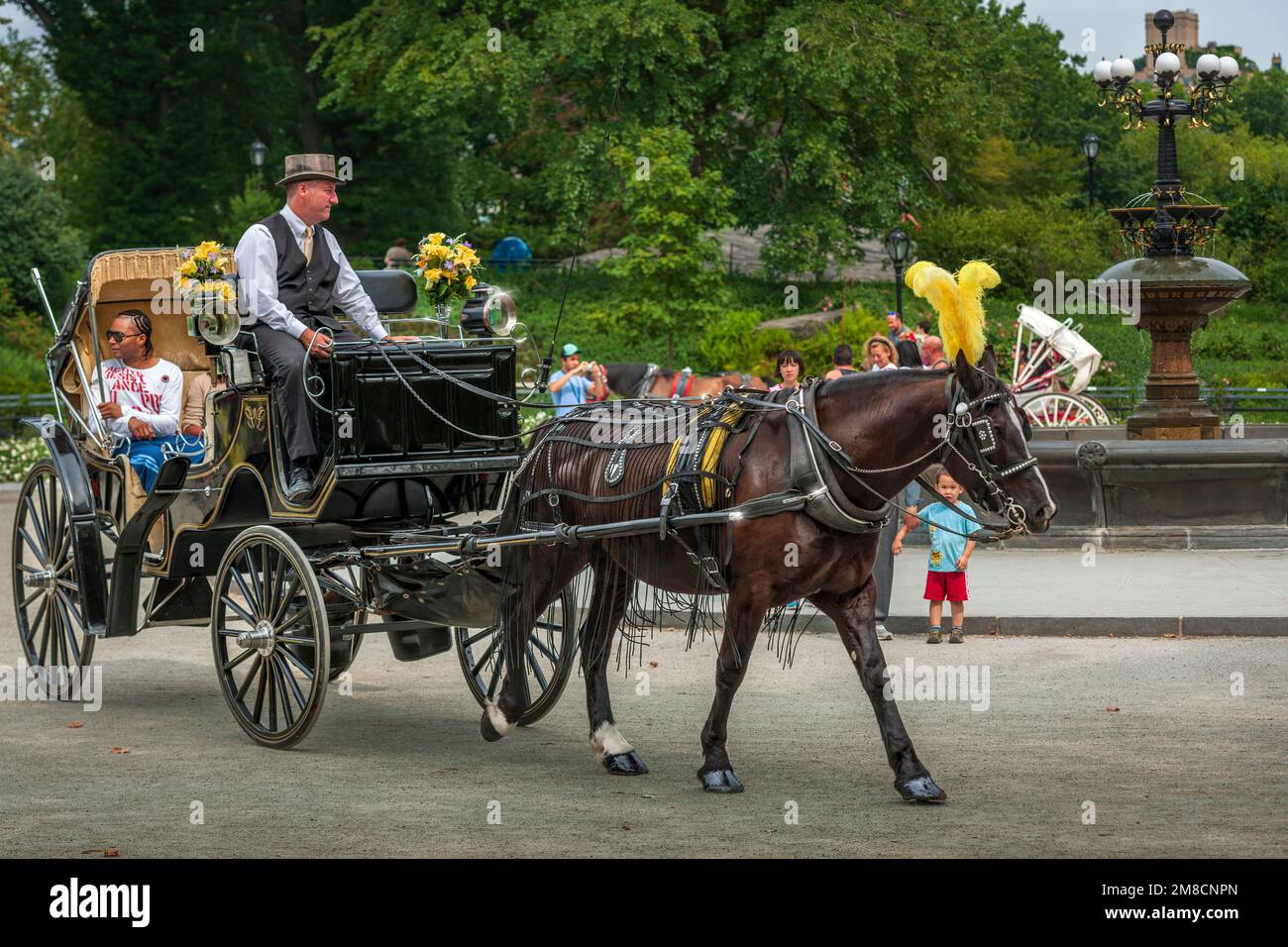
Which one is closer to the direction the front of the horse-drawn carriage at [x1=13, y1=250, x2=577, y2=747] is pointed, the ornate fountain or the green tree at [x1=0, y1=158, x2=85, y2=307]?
the ornate fountain

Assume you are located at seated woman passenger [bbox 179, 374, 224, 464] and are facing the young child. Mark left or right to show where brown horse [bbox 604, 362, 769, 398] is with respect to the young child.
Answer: left

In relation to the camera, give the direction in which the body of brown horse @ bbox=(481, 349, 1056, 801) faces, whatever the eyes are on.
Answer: to the viewer's right

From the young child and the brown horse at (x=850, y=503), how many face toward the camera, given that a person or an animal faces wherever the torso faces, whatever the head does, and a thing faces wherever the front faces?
1

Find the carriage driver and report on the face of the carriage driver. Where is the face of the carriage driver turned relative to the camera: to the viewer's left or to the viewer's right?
to the viewer's right

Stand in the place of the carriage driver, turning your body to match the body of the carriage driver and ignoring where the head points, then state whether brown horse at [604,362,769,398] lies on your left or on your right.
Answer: on your left

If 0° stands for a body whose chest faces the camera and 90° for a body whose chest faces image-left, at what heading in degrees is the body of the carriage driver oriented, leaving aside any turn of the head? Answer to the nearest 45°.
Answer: approximately 315°

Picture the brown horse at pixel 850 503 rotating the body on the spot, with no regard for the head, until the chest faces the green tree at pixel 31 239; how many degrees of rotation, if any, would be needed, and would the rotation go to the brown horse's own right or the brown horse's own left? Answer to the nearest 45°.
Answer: approximately 135° to the brown horse's own left

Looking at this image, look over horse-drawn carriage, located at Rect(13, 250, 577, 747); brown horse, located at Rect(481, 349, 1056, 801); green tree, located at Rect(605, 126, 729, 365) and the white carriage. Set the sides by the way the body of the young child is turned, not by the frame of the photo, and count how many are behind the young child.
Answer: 2

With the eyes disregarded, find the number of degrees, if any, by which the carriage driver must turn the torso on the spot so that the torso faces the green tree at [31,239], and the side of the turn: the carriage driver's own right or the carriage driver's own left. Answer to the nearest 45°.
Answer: approximately 135° to the carriage driver's own left

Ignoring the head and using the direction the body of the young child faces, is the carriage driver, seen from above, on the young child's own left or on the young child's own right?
on the young child's own right

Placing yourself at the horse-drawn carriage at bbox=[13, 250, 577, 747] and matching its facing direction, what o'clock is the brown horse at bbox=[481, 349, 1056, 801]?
The brown horse is roughly at 12 o'clock from the horse-drawn carriage.
